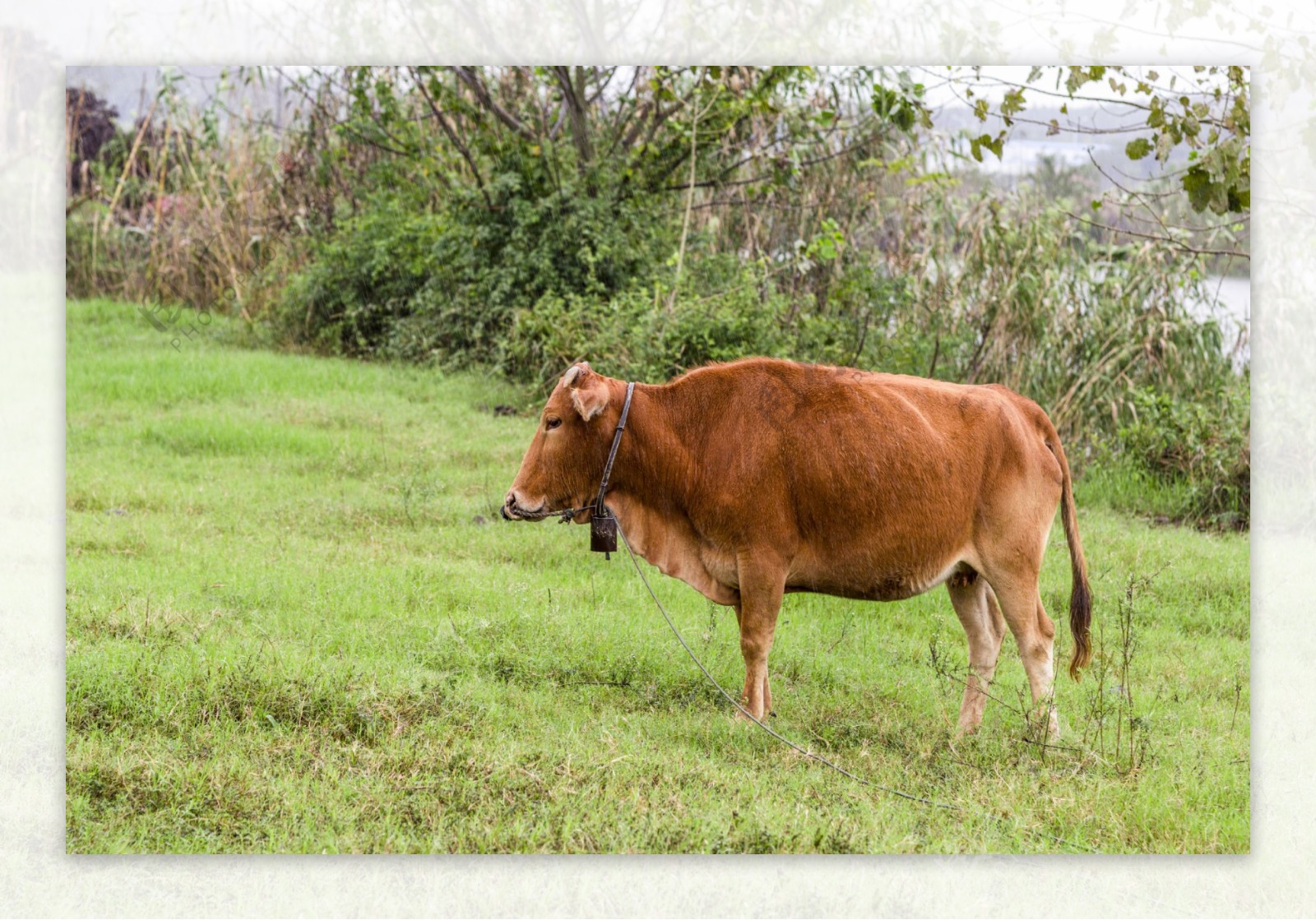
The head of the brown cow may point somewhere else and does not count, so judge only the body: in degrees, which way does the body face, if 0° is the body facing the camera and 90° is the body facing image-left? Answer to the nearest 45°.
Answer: approximately 90°
